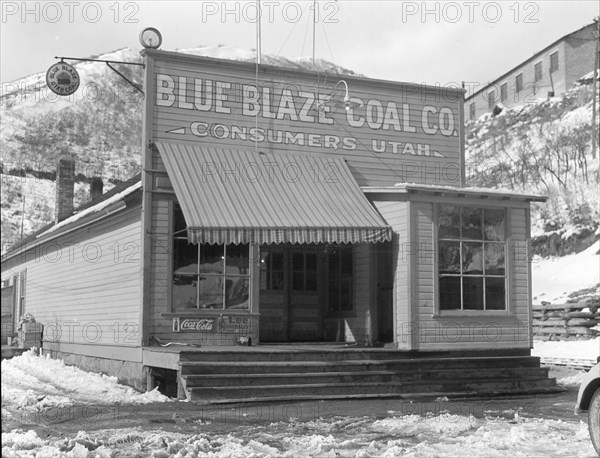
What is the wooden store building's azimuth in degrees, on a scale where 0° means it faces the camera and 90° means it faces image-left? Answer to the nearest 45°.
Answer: approximately 315°

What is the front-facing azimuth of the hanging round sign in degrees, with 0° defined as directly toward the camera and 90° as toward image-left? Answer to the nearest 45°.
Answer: approximately 0°
